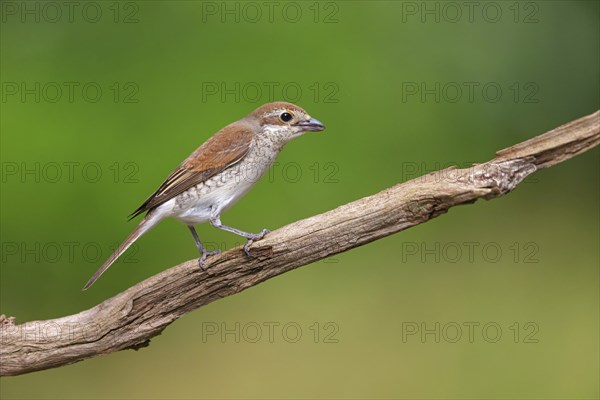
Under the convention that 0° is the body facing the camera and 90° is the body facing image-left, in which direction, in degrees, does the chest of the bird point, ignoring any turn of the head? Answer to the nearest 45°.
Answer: approximately 270°
